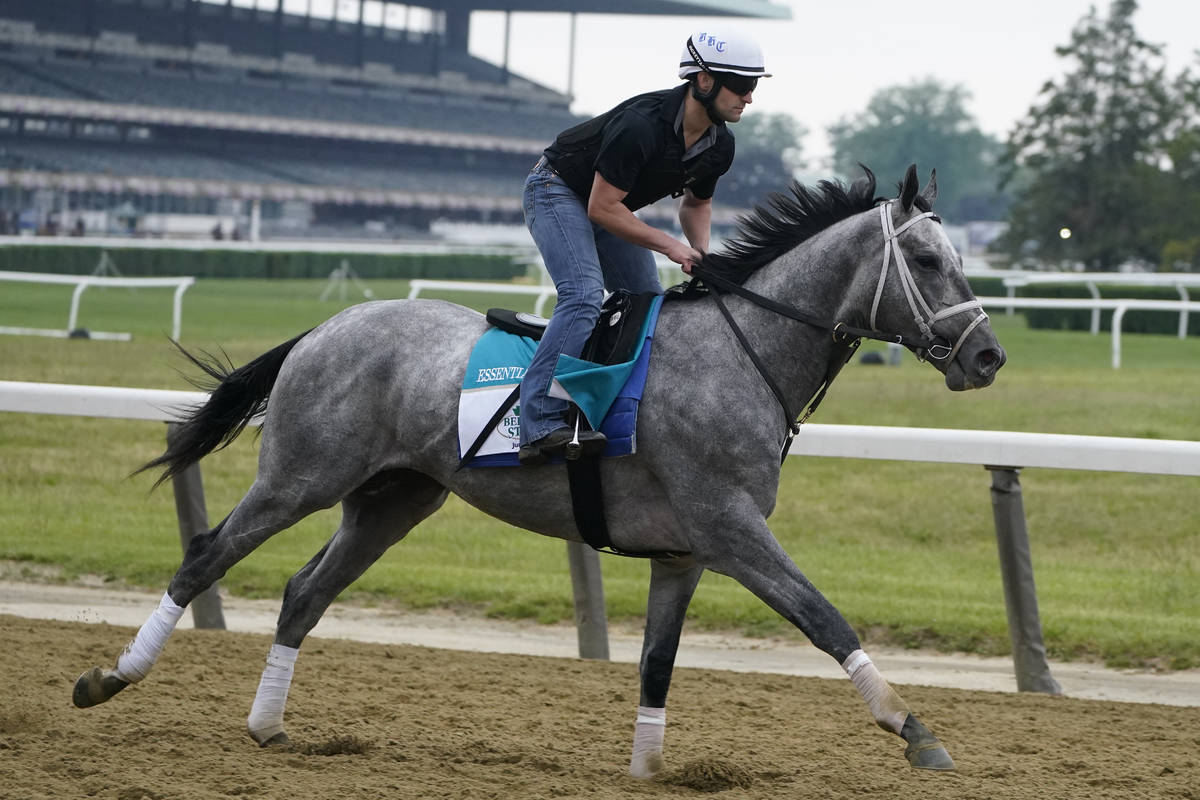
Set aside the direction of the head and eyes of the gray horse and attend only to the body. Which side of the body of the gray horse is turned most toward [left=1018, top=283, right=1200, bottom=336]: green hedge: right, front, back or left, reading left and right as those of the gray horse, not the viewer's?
left

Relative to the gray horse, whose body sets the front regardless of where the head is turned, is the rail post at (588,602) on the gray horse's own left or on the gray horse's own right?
on the gray horse's own left

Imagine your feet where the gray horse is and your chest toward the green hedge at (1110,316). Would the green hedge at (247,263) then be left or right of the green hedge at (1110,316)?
left

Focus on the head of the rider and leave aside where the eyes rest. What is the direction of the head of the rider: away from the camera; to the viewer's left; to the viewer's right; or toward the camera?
to the viewer's right

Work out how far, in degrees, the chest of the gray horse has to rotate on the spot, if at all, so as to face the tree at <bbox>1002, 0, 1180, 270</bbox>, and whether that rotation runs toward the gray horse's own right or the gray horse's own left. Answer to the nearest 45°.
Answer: approximately 90° to the gray horse's own left

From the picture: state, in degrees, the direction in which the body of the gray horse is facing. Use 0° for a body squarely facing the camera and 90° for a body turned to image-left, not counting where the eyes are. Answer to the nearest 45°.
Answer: approximately 270°

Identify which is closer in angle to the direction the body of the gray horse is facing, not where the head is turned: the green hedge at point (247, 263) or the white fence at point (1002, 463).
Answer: the white fence

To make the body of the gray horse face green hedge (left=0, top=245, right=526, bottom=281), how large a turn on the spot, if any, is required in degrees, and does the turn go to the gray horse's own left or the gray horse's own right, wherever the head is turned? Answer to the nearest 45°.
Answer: approximately 90° to the gray horse's own left
